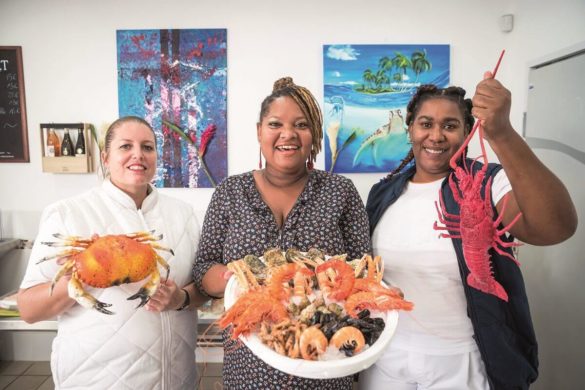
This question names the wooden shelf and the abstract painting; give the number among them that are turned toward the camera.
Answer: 2

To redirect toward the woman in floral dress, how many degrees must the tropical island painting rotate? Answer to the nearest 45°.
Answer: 0° — it already faces them

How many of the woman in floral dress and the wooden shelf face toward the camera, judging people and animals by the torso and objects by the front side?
2

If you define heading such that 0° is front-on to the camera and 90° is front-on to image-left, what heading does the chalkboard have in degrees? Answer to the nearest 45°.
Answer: approximately 0°

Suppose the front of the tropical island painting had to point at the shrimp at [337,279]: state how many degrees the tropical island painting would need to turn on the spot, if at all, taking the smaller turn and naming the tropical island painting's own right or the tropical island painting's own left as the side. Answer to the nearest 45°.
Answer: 0° — it already faces it
